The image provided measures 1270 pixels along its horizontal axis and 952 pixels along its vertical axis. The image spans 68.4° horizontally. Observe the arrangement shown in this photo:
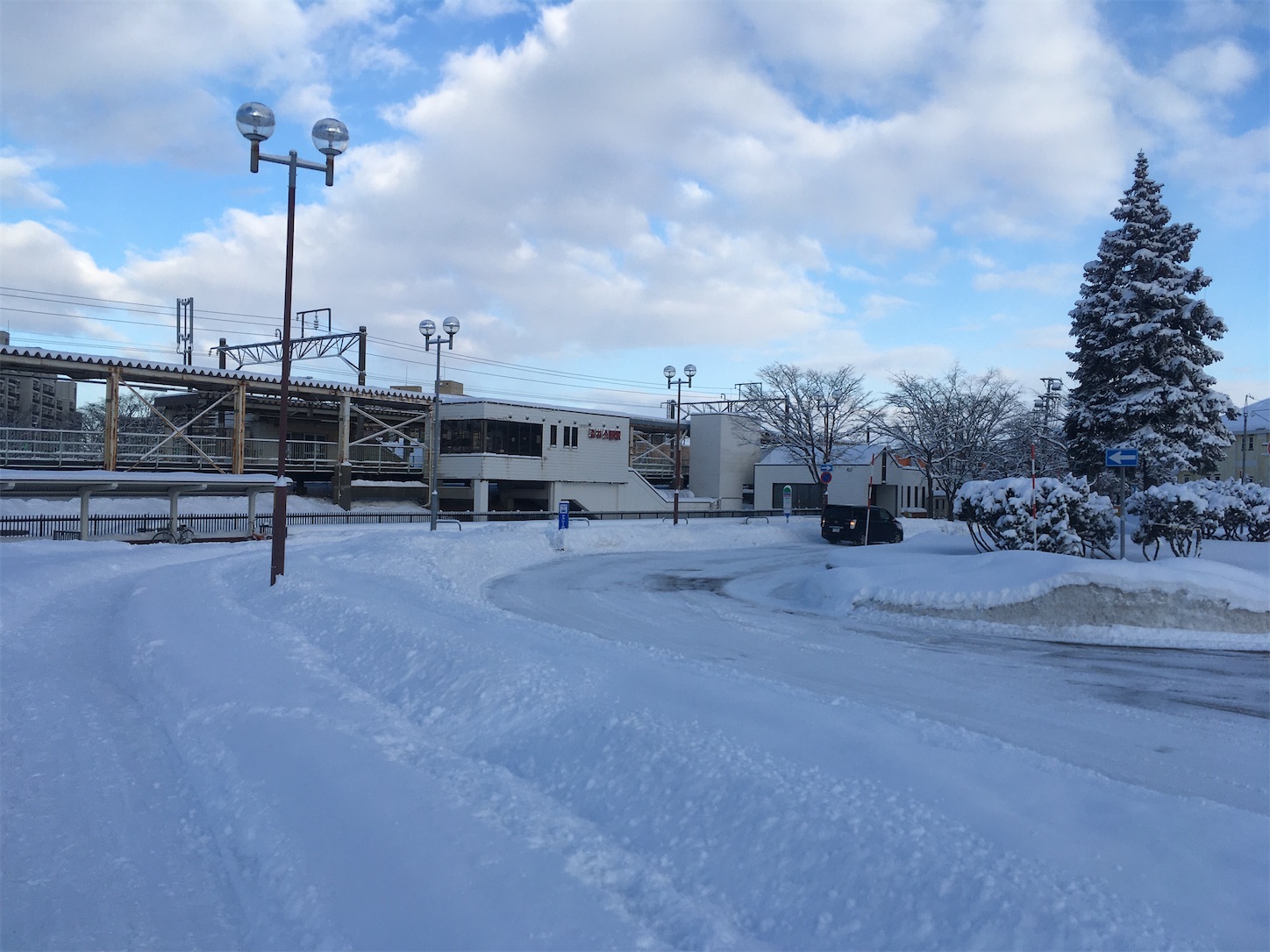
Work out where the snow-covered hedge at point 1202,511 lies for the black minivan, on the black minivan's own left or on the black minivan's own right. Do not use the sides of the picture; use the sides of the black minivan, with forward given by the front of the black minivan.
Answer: on the black minivan's own right

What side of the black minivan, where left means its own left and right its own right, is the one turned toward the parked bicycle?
back

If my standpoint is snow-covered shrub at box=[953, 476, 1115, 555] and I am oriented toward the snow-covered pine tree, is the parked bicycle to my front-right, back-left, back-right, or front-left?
back-left

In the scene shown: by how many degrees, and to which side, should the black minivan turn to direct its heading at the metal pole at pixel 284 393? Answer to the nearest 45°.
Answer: approximately 180°

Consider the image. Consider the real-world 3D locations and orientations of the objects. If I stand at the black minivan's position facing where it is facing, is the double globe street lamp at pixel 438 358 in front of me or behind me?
behind

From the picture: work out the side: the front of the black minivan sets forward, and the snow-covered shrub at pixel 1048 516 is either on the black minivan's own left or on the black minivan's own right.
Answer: on the black minivan's own right

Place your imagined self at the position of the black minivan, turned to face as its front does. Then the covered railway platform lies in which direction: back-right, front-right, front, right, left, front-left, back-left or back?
back-left

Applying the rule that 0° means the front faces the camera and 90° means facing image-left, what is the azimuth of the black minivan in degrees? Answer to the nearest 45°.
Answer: approximately 225°
